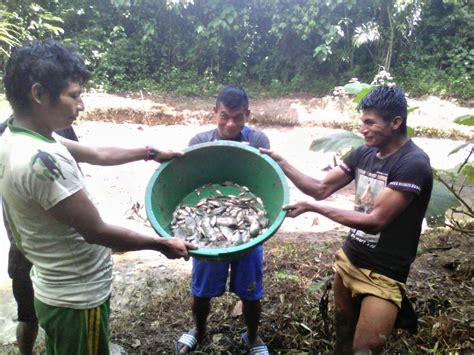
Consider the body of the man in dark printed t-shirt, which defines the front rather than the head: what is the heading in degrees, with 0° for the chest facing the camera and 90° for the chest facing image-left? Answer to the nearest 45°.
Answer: approximately 45°
